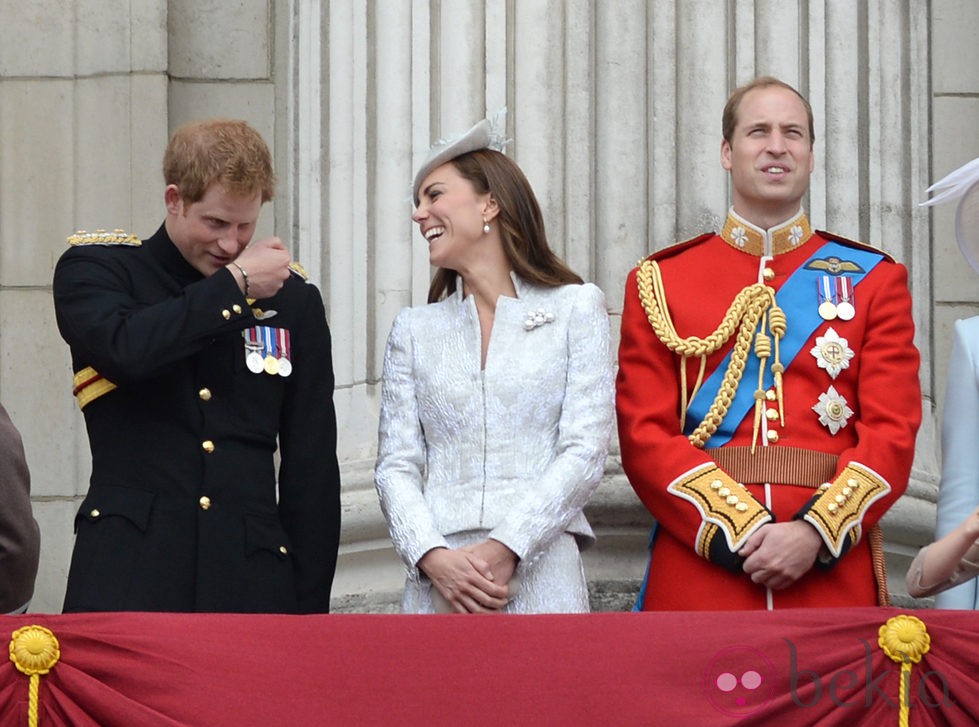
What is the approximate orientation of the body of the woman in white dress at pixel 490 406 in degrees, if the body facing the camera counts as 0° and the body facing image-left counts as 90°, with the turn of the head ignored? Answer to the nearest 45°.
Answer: approximately 0°

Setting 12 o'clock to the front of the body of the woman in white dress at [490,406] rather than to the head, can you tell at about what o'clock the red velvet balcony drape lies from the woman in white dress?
The red velvet balcony drape is roughly at 12 o'clock from the woman in white dress.

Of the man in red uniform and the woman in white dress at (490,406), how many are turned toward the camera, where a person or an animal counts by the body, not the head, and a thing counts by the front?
2

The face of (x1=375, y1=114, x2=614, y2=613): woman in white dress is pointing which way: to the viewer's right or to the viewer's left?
to the viewer's left

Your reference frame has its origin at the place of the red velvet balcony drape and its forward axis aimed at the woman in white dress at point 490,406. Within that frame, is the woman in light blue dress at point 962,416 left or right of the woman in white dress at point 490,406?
right

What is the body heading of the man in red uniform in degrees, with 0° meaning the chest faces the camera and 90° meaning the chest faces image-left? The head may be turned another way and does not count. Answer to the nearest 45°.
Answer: approximately 0°
